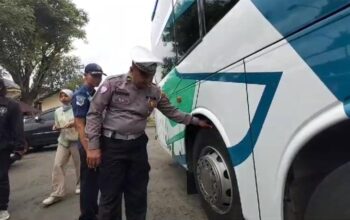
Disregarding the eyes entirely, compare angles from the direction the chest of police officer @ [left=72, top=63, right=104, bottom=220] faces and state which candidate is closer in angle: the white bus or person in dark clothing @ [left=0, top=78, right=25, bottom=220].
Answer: the white bus

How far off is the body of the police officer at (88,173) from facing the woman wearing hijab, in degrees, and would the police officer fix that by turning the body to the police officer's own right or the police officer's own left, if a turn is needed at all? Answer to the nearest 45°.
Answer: approximately 135° to the police officer's own left

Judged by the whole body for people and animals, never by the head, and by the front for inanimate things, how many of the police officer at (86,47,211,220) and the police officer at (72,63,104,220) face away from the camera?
0

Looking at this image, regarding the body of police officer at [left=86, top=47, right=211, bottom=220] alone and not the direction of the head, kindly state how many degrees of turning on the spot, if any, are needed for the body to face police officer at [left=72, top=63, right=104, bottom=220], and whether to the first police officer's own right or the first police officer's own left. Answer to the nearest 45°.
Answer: approximately 180°

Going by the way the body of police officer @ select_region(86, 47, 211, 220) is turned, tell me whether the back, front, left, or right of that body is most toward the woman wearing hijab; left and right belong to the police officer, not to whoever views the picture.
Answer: back

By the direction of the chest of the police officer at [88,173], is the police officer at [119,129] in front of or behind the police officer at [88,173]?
in front

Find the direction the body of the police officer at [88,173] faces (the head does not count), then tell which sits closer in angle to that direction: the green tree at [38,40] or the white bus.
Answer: the white bus

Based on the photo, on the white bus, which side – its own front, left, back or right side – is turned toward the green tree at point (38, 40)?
front

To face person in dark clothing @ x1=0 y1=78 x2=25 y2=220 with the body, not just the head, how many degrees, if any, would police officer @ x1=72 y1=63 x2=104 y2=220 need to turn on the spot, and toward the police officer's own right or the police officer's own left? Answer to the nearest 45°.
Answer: approximately 180°

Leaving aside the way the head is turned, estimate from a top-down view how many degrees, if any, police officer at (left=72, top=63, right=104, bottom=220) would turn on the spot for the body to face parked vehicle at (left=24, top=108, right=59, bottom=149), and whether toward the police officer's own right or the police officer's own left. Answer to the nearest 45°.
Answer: approximately 135° to the police officer's own left

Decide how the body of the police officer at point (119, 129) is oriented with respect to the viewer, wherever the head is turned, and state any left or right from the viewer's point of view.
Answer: facing the viewer and to the right of the viewer

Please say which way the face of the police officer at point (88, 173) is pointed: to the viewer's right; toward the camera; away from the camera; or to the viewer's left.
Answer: to the viewer's right

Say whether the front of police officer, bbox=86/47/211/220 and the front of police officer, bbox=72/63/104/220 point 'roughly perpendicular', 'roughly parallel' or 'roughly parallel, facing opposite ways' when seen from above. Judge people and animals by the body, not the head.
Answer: roughly parallel

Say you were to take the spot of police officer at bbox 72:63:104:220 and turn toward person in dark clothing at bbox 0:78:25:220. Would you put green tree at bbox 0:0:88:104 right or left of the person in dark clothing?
right

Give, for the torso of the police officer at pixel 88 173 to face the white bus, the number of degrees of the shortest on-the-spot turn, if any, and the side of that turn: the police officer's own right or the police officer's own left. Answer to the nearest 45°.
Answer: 0° — they already face it
